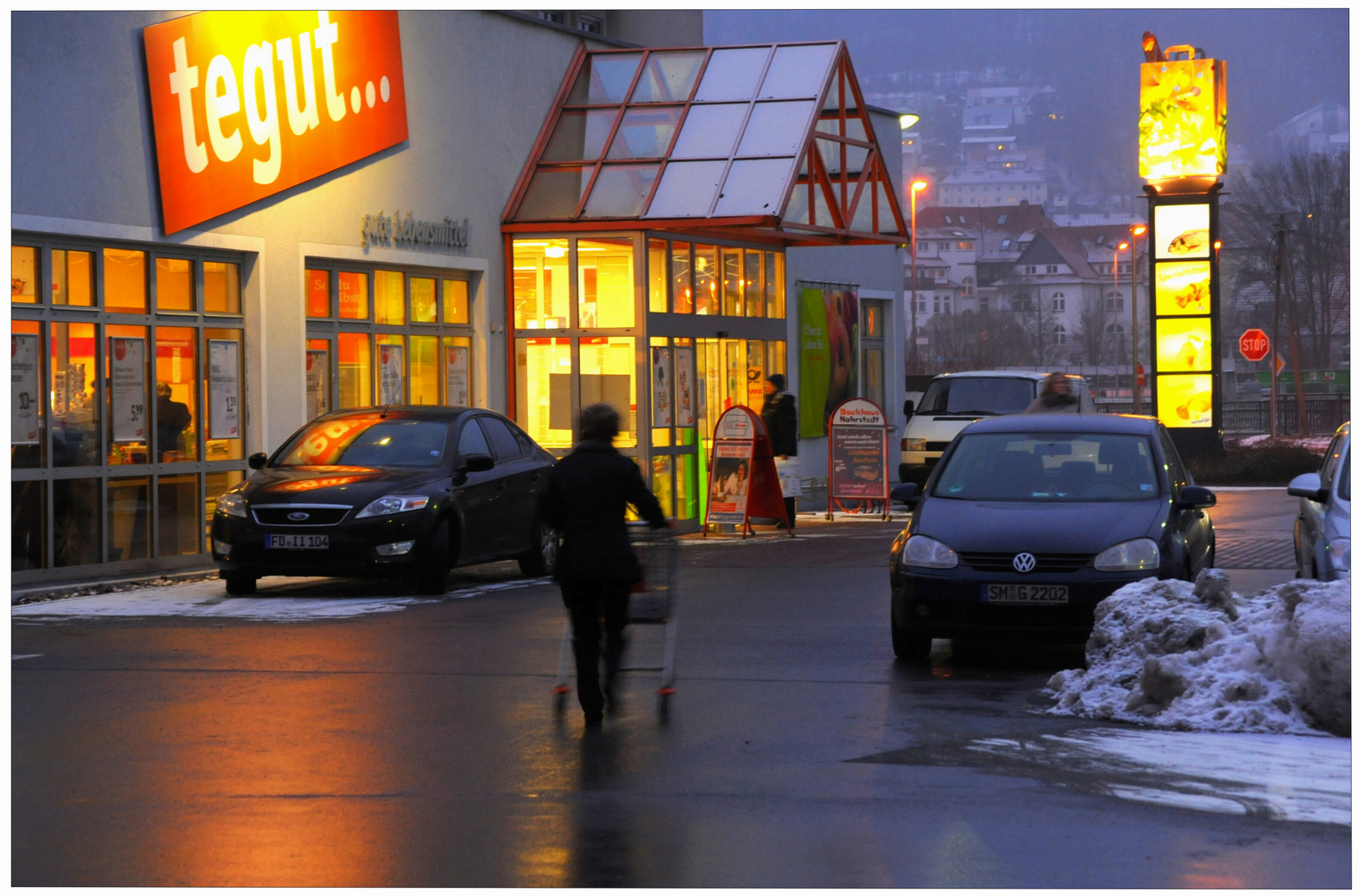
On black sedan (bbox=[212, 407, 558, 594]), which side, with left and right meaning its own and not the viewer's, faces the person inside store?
right

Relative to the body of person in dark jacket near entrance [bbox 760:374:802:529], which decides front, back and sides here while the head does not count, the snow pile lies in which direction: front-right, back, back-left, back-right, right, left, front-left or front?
left

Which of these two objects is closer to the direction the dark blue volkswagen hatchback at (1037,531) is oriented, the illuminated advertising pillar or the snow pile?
the snow pile

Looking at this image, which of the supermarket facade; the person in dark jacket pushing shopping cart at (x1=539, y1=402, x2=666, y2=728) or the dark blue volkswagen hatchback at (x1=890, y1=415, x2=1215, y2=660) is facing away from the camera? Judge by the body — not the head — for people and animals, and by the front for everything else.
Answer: the person in dark jacket pushing shopping cart

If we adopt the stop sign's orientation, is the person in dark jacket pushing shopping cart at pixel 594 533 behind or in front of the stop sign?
in front

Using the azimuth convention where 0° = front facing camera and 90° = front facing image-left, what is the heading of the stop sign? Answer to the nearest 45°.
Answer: approximately 0°

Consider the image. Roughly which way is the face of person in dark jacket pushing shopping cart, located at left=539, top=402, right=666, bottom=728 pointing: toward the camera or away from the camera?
away from the camera

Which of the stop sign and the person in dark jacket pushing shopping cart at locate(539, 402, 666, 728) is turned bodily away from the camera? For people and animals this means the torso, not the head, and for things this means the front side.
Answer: the person in dark jacket pushing shopping cart

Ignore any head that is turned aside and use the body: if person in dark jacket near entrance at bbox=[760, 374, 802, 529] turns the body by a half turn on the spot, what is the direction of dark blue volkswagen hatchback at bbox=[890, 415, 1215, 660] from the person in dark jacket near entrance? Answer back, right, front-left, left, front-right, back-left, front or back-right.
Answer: right

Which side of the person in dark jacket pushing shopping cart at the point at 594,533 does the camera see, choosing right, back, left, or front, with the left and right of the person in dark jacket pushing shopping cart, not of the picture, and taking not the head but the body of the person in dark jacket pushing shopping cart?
back

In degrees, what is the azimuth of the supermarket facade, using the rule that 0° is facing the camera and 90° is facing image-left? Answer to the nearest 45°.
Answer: approximately 315°
